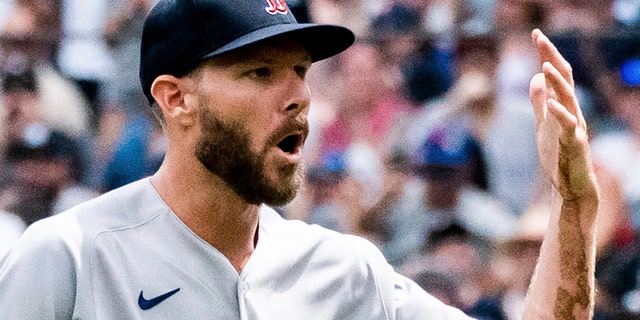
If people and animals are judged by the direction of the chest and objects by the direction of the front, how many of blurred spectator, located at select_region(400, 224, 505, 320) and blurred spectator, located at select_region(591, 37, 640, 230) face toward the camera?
2

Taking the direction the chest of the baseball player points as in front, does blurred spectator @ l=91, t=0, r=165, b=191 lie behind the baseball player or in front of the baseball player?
behind

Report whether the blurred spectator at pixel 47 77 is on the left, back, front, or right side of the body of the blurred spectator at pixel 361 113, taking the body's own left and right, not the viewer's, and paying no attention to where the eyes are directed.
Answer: right

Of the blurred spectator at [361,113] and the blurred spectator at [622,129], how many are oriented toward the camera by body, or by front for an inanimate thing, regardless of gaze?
2

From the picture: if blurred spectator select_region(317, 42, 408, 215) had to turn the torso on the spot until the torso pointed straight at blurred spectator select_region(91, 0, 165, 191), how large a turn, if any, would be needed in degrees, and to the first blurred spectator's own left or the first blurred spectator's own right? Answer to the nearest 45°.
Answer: approximately 90° to the first blurred spectator's own right

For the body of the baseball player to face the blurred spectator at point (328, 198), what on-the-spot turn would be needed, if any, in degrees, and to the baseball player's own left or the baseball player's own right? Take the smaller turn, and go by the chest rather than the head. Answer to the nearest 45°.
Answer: approximately 135° to the baseball player's own left

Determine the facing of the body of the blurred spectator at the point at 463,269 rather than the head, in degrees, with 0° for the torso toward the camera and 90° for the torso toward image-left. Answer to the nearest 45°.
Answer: approximately 0°

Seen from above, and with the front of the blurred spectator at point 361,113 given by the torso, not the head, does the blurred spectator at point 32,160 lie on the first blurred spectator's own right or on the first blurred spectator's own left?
on the first blurred spectator's own right

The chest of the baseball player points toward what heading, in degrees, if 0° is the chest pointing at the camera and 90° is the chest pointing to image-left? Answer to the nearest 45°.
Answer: approximately 315°

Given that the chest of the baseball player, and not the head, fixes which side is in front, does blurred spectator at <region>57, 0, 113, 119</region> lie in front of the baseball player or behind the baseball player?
behind

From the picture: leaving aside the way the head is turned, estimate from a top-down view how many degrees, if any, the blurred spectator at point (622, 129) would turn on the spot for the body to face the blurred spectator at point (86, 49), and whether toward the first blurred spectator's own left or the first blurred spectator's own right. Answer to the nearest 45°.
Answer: approximately 90° to the first blurred spectator's own right
